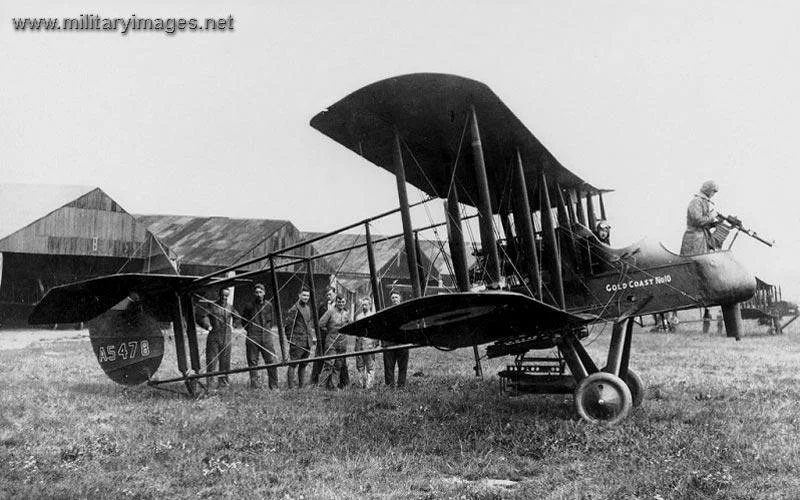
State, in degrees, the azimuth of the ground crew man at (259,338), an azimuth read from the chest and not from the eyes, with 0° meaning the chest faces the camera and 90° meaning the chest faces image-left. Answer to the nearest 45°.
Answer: approximately 0°

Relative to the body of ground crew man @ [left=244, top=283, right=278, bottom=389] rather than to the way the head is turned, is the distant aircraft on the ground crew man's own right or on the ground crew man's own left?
on the ground crew man's own left

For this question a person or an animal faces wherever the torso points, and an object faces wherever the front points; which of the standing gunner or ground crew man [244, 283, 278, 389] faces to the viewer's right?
the standing gunner

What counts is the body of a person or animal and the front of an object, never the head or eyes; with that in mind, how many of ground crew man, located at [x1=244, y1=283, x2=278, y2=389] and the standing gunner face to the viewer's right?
1

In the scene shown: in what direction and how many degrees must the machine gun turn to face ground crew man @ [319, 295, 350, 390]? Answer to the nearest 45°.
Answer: approximately 180°

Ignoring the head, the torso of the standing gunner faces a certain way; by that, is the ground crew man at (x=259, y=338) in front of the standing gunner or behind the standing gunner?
behind

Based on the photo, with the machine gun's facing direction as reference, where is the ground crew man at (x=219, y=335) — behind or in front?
behind

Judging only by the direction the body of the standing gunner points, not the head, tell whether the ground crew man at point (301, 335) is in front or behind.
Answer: behind

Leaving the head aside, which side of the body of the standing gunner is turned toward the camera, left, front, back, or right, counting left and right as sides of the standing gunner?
right

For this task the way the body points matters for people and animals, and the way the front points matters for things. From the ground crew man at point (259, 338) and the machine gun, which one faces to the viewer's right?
the machine gun

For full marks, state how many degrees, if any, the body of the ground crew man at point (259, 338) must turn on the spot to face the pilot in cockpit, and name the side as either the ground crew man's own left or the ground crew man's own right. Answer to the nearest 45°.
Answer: approximately 45° to the ground crew man's own left

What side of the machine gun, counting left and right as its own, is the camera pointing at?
right
